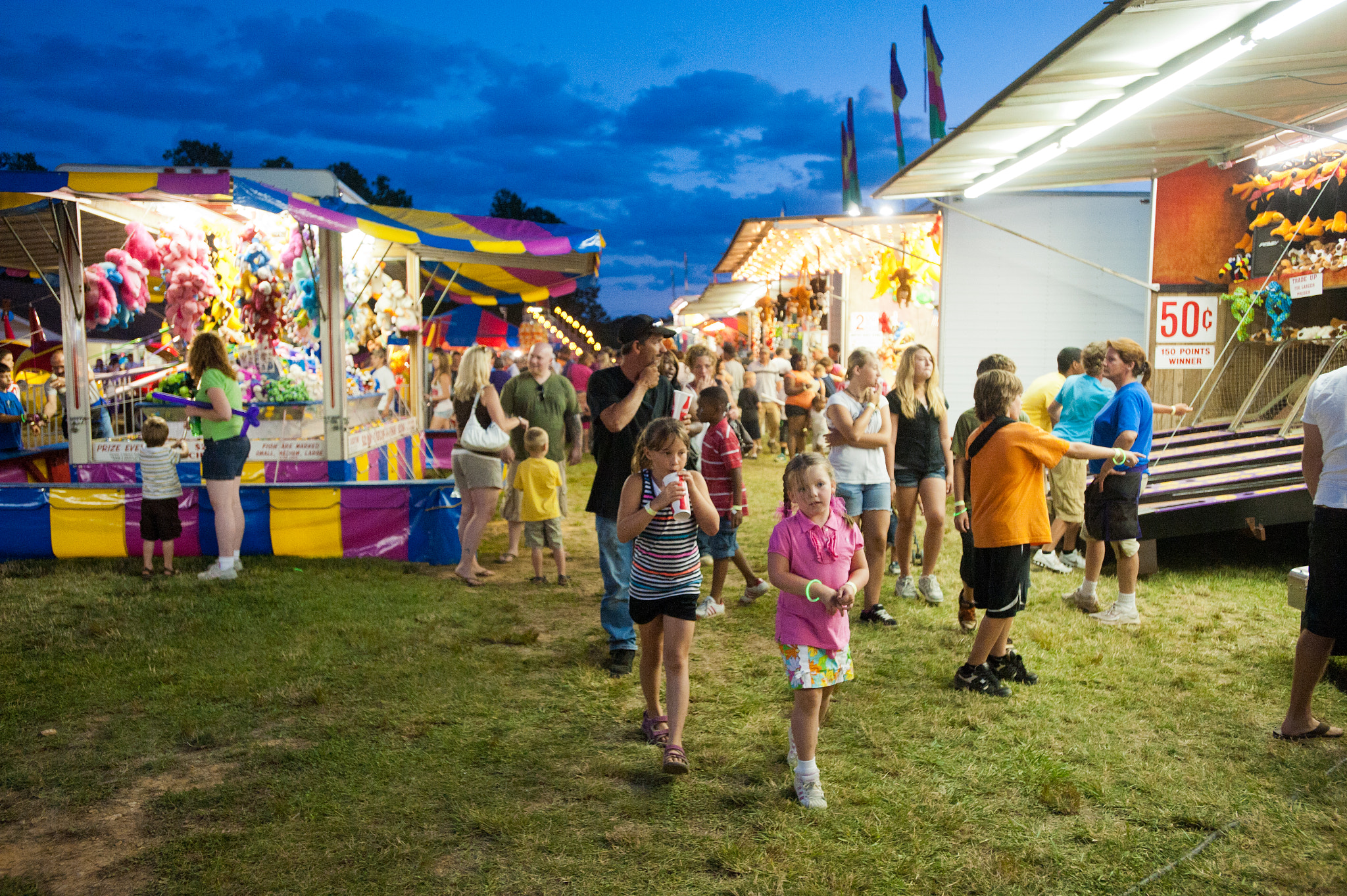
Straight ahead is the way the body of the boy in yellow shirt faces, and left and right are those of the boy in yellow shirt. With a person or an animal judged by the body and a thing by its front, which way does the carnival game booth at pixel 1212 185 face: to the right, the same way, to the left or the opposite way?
to the left

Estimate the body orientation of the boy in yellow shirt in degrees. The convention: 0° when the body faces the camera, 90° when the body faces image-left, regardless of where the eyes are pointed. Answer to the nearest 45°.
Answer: approximately 180°

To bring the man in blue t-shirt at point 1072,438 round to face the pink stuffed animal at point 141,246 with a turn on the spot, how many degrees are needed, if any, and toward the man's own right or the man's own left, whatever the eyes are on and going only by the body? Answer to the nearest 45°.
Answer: approximately 135° to the man's own left

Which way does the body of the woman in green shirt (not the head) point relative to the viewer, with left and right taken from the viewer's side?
facing to the left of the viewer

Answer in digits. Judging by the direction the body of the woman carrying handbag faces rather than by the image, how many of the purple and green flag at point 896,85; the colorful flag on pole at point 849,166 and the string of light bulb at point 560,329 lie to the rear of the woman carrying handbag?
0

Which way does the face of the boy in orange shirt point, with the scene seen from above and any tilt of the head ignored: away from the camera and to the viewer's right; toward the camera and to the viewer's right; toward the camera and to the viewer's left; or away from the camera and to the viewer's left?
away from the camera and to the viewer's right

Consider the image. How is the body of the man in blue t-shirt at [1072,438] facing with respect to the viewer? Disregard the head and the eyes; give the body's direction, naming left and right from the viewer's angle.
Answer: facing away from the viewer and to the right of the viewer

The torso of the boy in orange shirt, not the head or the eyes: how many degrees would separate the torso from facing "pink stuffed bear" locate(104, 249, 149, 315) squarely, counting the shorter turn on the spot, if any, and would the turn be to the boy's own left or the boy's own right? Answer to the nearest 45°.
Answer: approximately 135° to the boy's own left

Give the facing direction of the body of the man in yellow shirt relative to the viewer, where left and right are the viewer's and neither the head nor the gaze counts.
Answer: facing away from the viewer and to the right of the viewer

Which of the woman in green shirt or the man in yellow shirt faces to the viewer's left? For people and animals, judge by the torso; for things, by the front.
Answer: the woman in green shirt

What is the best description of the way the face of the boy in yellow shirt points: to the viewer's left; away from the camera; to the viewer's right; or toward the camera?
away from the camera

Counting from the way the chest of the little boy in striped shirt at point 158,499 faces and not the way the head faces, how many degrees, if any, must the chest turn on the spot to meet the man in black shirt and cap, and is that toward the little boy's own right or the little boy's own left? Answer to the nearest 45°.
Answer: approximately 135° to the little boy's own right

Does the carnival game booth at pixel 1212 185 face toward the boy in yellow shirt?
yes

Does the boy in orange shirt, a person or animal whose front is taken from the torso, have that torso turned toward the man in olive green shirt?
no
